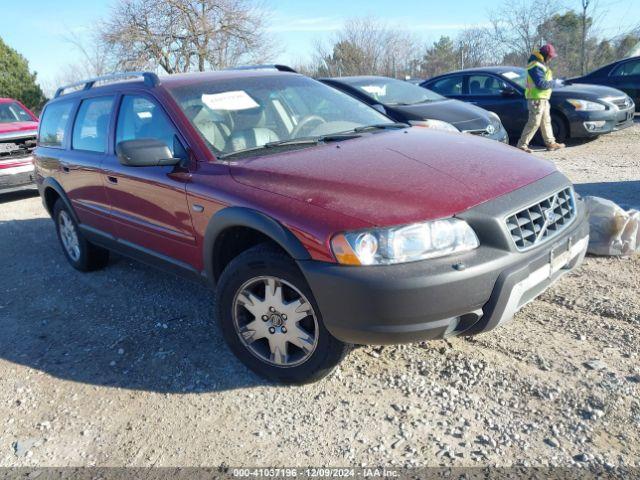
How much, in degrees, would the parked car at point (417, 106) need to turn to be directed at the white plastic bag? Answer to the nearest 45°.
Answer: approximately 45° to its right

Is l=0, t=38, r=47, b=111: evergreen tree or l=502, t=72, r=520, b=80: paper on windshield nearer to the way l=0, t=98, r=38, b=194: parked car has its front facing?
the paper on windshield

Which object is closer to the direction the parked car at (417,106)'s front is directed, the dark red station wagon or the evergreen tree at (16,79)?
the dark red station wagon

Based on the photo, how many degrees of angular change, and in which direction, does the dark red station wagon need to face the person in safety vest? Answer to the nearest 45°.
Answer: approximately 90° to its left

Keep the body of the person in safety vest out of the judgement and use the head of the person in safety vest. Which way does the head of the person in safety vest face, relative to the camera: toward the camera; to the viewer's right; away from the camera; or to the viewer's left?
to the viewer's right

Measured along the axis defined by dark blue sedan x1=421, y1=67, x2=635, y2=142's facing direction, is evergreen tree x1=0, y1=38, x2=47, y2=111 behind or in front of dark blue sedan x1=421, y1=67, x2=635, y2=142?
behind

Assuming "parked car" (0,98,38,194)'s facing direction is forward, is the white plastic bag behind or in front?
in front

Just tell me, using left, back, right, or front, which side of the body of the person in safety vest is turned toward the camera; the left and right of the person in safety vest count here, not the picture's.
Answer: right

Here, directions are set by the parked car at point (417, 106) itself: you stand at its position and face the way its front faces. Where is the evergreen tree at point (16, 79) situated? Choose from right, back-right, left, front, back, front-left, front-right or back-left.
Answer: back

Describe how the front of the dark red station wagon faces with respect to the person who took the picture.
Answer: facing the viewer and to the right of the viewer

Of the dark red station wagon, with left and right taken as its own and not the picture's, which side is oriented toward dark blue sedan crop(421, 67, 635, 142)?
left

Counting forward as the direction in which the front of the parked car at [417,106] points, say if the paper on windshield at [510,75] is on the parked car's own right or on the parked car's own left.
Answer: on the parked car's own left
